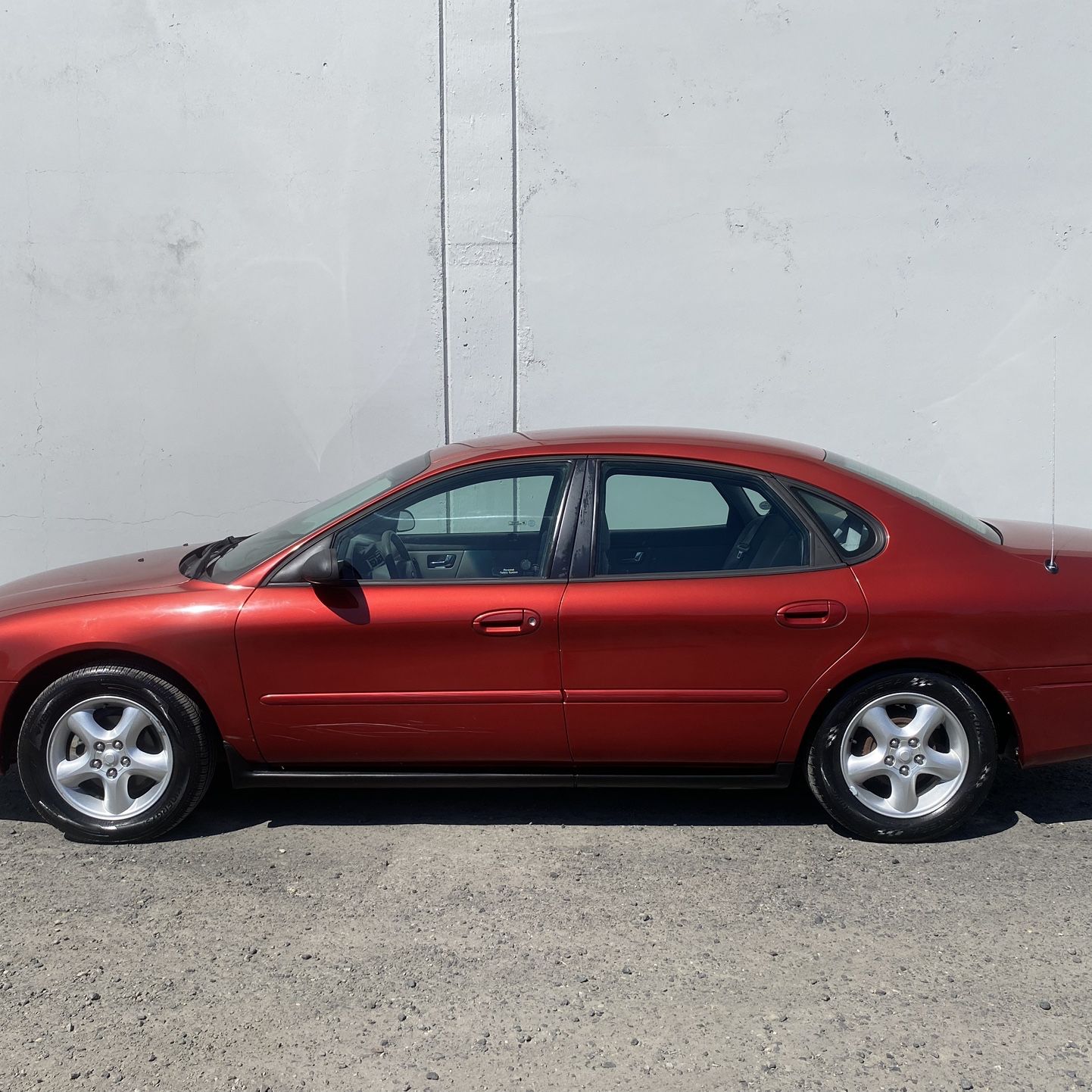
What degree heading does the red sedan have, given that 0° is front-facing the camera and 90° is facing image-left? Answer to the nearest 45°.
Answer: approximately 90°
